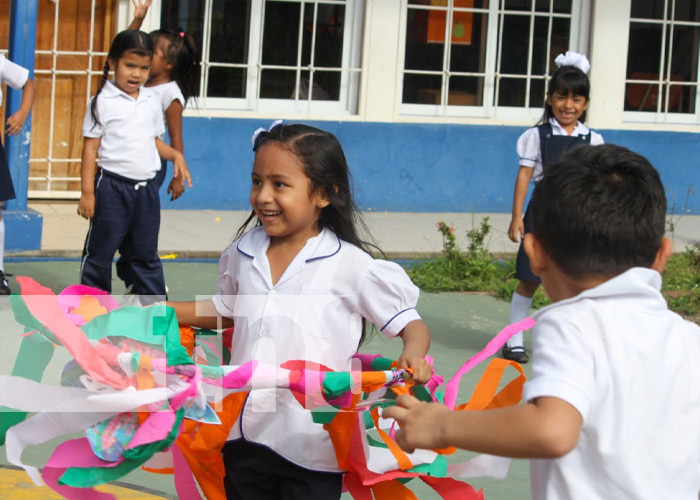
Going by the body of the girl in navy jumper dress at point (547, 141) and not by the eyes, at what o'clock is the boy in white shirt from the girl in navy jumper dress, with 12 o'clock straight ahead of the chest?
The boy in white shirt is roughly at 12 o'clock from the girl in navy jumper dress.

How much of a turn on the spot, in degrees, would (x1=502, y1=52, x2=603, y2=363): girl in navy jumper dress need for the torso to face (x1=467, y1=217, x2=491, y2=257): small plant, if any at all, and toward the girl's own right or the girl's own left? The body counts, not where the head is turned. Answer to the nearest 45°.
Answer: approximately 180°

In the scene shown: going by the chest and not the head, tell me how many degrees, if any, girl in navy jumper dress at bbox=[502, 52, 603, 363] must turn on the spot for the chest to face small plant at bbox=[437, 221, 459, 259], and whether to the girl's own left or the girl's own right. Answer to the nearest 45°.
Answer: approximately 180°

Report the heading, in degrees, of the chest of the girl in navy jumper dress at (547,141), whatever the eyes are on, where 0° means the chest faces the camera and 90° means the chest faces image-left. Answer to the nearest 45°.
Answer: approximately 0°

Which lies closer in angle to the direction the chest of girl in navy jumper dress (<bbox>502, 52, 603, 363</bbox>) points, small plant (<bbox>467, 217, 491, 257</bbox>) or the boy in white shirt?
the boy in white shirt

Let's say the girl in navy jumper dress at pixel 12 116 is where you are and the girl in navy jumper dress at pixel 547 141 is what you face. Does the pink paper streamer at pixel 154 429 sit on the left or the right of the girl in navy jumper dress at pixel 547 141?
right

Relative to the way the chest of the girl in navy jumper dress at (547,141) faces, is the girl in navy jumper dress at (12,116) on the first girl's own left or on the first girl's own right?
on the first girl's own right

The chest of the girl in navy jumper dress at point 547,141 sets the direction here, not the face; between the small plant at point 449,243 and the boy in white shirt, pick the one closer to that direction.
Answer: the boy in white shirt

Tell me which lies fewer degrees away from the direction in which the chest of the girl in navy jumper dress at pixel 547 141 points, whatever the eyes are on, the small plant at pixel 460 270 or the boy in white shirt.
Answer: the boy in white shirt

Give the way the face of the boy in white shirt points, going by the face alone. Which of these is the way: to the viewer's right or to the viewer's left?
to the viewer's left

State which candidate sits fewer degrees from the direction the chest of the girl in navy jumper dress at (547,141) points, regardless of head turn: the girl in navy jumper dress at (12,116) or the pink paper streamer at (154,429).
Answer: the pink paper streamer
